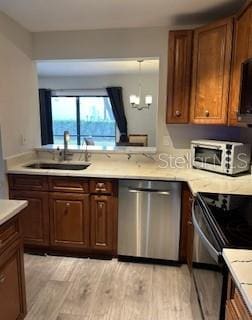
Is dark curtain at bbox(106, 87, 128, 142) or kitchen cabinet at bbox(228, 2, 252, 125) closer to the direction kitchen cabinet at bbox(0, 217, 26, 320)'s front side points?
the kitchen cabinet

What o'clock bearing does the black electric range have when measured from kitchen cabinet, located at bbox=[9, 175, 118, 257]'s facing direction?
The black electric range is roughly at 11 o'clock from the kitchen cabinet.

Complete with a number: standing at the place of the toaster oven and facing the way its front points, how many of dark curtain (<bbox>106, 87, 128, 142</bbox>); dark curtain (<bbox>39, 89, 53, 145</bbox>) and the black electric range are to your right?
2

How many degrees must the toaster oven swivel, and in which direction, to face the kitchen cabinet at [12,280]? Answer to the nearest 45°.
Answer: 0° — it already faces it

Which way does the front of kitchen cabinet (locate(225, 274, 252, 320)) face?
to the viewer's left

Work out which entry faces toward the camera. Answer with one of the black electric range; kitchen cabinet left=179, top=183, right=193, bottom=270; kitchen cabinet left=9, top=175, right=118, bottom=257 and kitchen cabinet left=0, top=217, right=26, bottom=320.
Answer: kitchen cabinet left=9, top=175, right=118, bottom=257

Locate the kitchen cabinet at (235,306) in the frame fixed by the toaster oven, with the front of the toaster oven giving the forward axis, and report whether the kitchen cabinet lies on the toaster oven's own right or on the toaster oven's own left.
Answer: on the toaster oven's own left

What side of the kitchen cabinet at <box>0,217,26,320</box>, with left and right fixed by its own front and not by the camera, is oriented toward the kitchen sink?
left

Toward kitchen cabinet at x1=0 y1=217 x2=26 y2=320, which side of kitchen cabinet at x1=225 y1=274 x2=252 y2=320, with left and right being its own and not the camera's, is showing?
front

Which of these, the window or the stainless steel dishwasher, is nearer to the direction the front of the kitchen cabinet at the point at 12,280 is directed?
the stainless steel dishwasher

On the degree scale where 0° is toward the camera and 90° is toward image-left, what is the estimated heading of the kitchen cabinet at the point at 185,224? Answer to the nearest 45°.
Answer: approximately 90°
